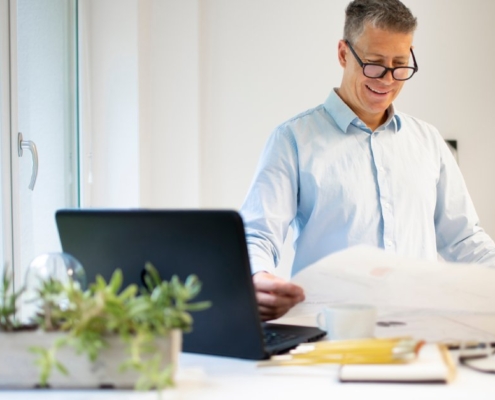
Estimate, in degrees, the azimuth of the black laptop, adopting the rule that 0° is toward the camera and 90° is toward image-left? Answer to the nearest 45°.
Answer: approximately 225°

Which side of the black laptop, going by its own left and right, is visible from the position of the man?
front
